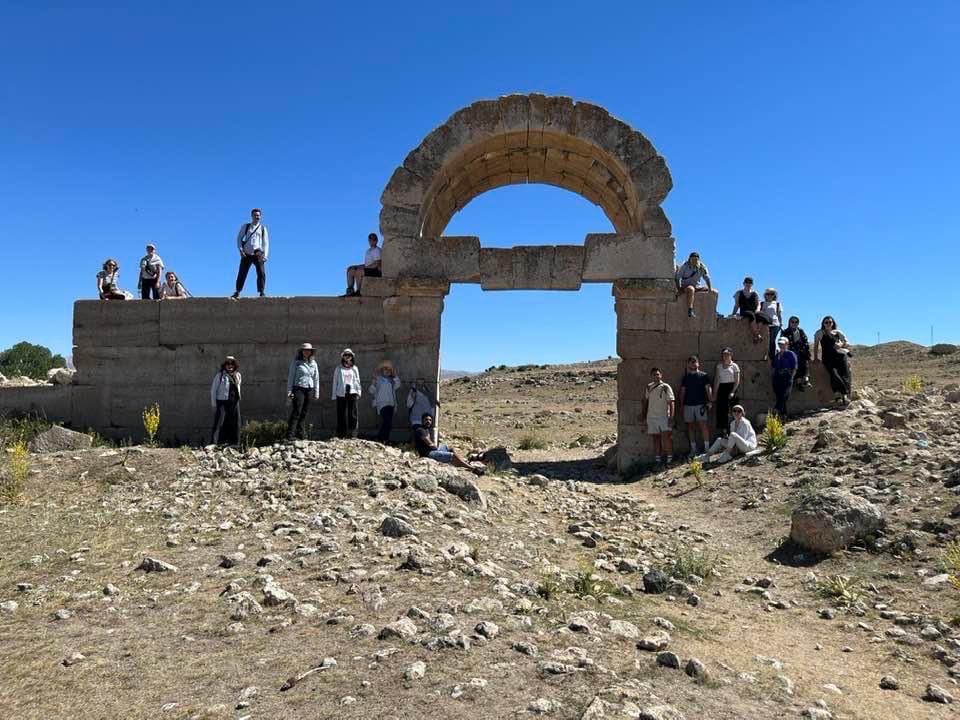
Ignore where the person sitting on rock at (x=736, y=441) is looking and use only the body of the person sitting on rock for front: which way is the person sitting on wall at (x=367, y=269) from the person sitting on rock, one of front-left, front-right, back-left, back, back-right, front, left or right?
front-right

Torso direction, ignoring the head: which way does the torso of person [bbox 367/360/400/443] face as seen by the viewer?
toward the camera

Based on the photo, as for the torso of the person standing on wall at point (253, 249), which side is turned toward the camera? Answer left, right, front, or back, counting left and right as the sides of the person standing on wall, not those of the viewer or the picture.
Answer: front

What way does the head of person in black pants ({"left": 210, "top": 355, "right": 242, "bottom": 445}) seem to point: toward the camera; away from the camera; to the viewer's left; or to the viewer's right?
toward the camera

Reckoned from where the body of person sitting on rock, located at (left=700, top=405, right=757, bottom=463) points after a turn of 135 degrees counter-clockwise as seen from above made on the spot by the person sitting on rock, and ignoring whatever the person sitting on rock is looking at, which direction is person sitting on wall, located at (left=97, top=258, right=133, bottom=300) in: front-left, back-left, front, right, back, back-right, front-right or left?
back

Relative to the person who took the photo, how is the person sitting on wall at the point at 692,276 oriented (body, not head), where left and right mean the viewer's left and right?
facing the viewer

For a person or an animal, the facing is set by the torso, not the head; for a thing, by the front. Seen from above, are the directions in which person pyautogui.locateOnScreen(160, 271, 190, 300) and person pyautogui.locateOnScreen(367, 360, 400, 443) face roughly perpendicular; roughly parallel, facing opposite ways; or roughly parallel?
roughly parallel

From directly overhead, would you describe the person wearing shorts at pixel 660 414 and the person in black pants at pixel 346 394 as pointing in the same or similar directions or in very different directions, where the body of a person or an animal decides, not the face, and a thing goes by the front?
same or similar directions

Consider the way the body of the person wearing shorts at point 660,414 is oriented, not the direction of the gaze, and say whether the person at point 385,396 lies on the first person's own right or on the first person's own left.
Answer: on the first person's own right

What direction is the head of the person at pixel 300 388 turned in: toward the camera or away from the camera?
toward the camera

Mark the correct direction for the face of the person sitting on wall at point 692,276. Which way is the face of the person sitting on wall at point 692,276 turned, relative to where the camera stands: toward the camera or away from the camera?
toward the camera

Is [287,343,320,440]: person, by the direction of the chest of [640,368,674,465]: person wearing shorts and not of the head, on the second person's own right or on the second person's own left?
on the second person's own right

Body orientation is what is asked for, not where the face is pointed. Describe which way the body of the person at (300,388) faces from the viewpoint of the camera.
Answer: toward the camera

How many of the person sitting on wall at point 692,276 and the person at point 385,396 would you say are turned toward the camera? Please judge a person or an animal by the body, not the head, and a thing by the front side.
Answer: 2

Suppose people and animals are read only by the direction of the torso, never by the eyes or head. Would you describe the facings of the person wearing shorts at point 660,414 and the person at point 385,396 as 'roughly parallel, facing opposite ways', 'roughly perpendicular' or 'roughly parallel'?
roughly parallel

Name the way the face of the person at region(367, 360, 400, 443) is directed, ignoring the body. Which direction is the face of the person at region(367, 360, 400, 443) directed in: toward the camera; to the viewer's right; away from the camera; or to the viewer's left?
toward the camera

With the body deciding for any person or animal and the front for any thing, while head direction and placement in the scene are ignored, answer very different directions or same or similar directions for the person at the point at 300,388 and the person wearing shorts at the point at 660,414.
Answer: same or similar directions
